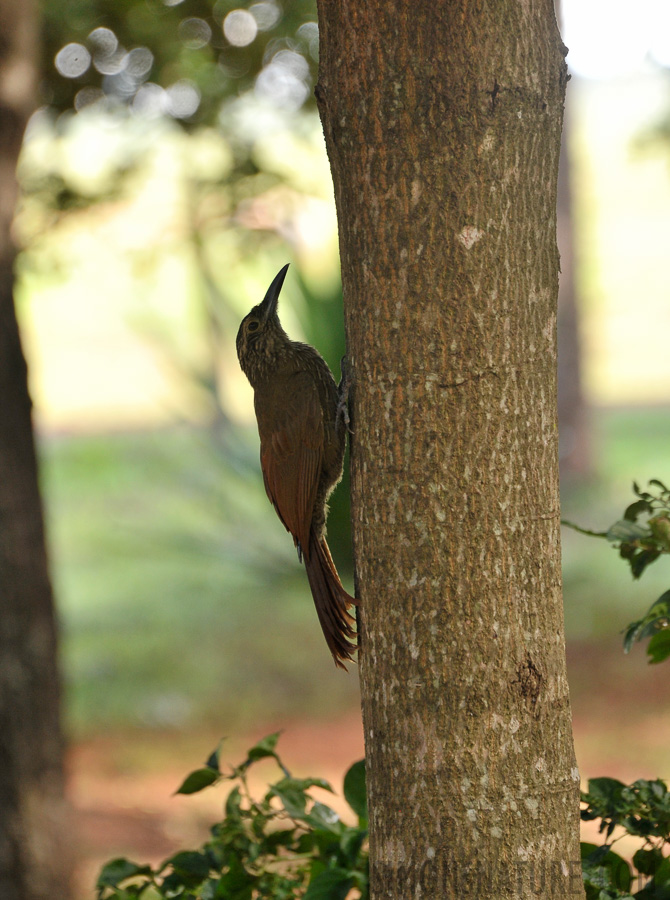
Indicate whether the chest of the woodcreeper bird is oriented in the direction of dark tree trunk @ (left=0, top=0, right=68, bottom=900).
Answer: no

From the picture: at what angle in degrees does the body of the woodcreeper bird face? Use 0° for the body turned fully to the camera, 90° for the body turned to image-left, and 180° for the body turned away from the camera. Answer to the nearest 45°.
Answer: approximately 270°
